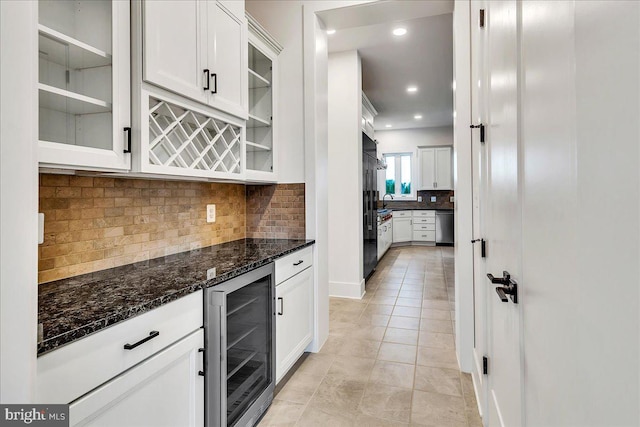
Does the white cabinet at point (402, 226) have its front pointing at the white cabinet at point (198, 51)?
yes

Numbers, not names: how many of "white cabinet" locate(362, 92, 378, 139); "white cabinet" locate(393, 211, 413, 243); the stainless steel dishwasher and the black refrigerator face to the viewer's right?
2

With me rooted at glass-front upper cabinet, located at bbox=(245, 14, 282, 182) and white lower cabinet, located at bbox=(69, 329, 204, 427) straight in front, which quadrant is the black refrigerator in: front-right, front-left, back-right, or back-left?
back-left

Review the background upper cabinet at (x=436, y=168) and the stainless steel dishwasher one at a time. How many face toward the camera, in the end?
2

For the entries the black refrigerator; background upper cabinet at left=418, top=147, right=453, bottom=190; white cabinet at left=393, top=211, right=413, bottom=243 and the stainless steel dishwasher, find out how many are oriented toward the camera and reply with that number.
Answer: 3

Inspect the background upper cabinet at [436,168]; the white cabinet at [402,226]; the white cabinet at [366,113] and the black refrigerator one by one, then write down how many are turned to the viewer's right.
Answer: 2

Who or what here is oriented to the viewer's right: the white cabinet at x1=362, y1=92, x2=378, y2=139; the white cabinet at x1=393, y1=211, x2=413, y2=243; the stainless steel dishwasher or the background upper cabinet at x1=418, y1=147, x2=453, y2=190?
the white cabinet at x1=362, y1=92, x2=378, y2=139

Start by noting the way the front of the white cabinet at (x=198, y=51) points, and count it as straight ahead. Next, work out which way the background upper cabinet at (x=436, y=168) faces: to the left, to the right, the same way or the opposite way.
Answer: to the right

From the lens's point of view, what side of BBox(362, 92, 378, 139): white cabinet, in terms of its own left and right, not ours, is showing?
right

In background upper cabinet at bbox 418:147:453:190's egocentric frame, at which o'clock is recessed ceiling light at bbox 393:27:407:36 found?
The recessed ceiling light is roughly at 12 o'clock from the background upper cabinet.

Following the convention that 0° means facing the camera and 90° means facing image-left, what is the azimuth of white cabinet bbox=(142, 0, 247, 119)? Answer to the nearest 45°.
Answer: approximately 315°

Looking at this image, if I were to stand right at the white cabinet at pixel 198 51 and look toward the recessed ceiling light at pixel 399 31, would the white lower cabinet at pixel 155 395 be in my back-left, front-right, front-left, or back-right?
back-right
